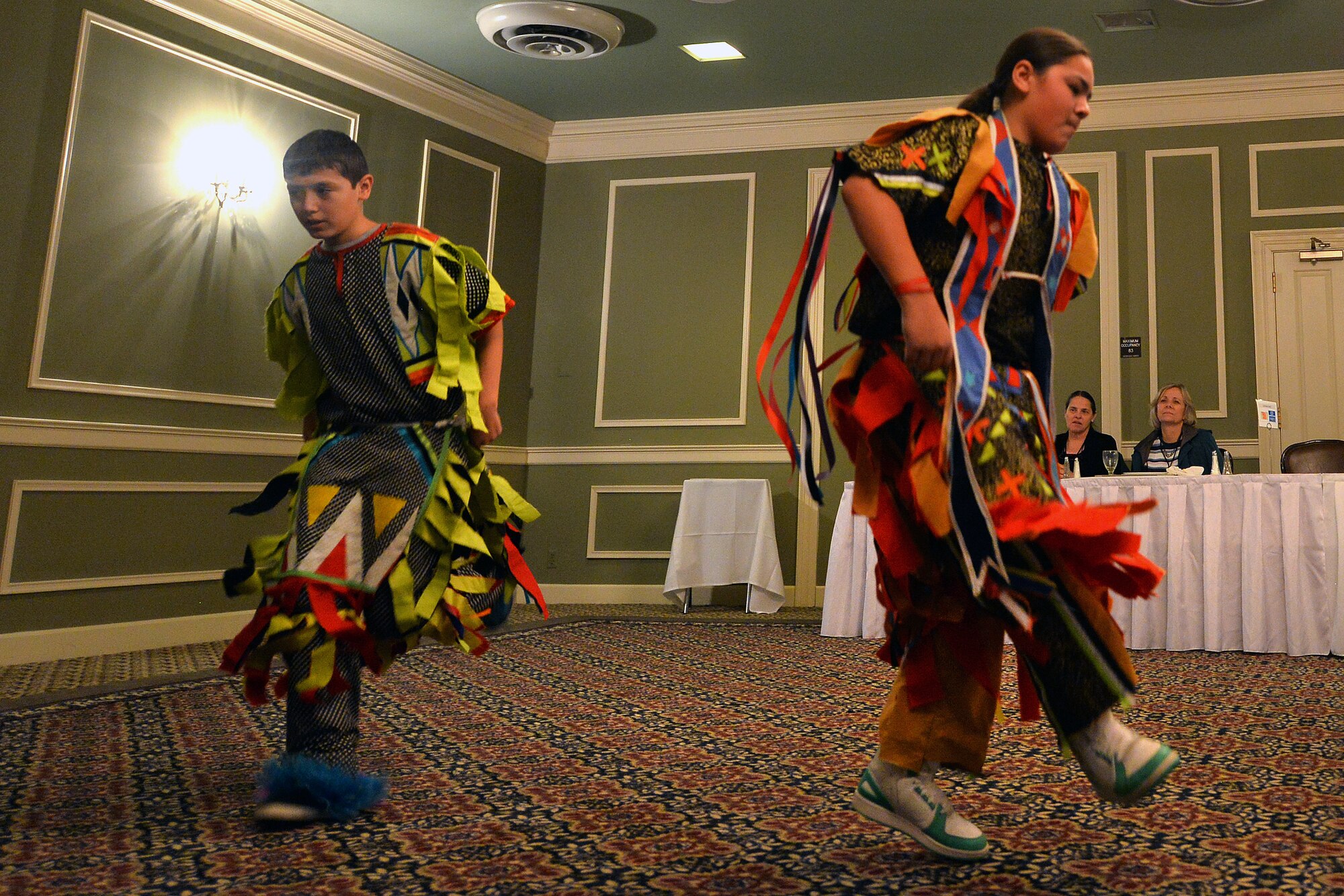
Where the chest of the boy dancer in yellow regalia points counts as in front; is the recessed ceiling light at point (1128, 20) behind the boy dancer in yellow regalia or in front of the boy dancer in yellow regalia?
behind

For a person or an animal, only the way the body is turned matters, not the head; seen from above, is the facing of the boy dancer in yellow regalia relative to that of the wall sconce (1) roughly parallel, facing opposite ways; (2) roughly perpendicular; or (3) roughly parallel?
roughly perpendicular

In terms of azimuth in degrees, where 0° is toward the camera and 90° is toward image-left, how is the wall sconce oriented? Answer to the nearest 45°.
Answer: approximately 315°

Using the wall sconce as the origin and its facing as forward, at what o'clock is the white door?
The white door is roughly at 11 o'clock from the wall sconce.

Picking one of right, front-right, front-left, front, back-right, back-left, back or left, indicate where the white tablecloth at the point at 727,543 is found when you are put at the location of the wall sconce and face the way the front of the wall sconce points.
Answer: front-left

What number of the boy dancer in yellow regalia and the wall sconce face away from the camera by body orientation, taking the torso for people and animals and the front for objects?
0

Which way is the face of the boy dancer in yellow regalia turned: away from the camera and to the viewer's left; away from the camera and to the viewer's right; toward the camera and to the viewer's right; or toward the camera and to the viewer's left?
toward the camera and to the viewer's left

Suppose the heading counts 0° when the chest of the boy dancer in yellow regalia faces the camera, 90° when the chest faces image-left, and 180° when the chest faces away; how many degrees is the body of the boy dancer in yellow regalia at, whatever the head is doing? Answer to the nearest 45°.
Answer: approximately 45°

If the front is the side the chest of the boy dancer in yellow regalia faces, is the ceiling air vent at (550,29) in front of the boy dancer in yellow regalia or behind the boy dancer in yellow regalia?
behind

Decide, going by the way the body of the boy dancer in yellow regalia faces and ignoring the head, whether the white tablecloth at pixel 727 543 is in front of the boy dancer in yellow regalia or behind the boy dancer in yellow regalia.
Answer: behind

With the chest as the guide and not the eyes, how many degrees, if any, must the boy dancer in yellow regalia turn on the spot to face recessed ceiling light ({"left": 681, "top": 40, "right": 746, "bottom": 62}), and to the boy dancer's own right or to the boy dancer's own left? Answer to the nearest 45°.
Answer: approximately 180°

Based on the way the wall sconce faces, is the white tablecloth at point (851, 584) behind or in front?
in front

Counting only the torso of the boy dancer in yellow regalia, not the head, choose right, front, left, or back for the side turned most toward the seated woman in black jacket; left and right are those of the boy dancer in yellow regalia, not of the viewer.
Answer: back
